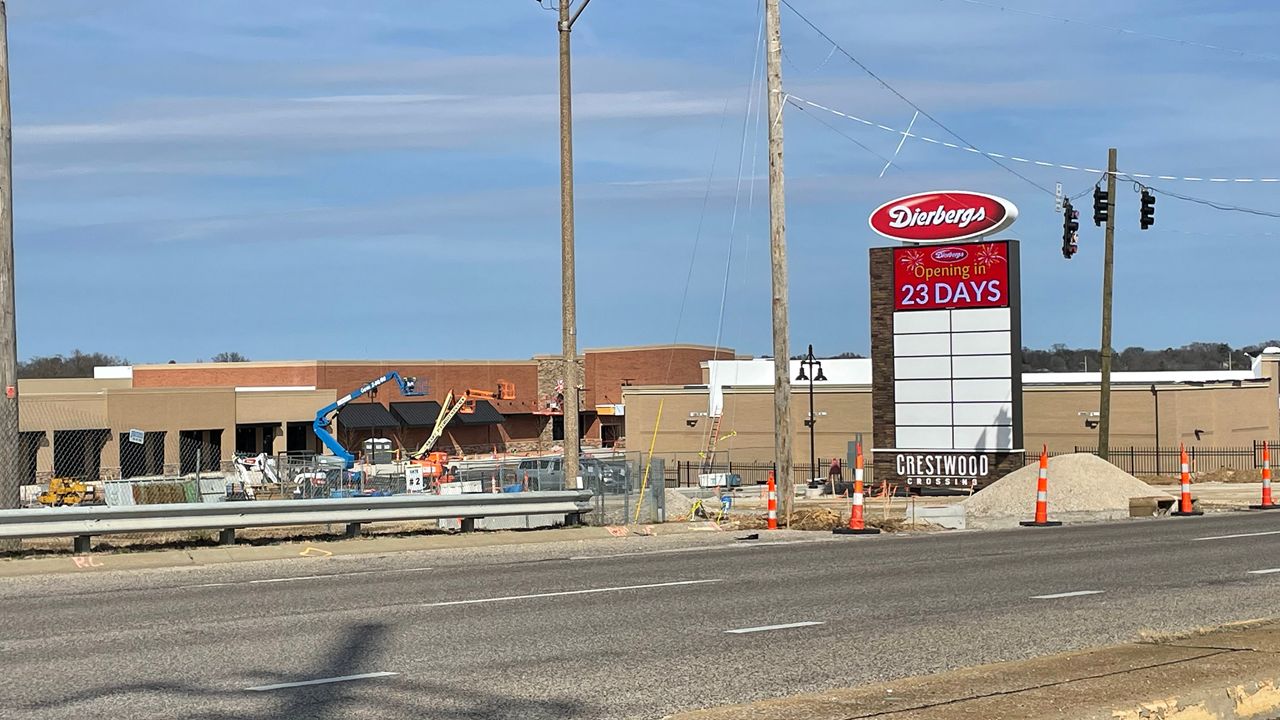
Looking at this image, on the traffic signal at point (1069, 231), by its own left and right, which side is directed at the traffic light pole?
left

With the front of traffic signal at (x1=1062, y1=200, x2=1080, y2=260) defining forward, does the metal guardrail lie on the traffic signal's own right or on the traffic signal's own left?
on the traffic signal's own right

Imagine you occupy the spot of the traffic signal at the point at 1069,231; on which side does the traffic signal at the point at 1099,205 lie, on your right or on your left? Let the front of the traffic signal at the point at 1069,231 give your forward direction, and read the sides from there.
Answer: on your left

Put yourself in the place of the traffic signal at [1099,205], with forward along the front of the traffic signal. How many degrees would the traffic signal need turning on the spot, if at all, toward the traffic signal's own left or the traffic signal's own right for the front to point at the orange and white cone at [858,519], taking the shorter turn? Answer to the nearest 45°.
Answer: approximately 90° to the traffic signal's own right

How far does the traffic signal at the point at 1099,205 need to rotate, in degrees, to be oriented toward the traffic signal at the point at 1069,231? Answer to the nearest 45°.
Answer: approximately 90° to its right

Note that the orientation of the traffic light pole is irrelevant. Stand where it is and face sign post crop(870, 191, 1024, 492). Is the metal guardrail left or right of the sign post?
left
